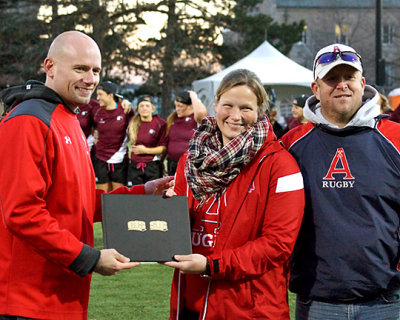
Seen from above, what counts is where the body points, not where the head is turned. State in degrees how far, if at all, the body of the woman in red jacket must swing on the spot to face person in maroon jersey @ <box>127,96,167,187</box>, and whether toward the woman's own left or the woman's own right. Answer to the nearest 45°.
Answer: approximately 135° to the woman's own right

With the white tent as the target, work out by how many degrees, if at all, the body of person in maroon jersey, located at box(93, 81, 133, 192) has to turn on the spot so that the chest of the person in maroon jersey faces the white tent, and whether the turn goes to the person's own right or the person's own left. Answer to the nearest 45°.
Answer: approximately 135° to the person's own left

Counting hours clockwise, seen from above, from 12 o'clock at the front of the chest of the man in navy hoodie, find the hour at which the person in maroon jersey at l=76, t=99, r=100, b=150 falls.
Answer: The person in maroon jersey is roughly at 5 o'clock from the man in navy hoodie.

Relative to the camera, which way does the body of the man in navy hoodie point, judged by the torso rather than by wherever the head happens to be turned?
toward the camera

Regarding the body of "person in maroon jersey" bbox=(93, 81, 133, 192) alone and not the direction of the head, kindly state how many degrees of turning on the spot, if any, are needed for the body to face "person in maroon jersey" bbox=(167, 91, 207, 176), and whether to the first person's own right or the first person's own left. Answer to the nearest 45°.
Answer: approximately 90° to the first person's own left

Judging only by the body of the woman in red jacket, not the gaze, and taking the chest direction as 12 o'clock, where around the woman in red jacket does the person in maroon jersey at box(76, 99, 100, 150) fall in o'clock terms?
The person in maroon jersey is roughly at 4 o'clock from the woman in red jacket.

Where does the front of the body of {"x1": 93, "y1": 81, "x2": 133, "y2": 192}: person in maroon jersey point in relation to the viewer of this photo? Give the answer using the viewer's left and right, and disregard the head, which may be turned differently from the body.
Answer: facing the viewer

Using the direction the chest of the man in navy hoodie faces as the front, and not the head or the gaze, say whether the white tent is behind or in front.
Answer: behind

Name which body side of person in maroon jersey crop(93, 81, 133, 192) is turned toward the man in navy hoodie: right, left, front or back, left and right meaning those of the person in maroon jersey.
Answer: front

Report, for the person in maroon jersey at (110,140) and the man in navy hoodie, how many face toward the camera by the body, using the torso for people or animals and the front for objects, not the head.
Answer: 2

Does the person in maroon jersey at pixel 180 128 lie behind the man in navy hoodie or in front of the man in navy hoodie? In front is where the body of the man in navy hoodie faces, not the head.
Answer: behind
